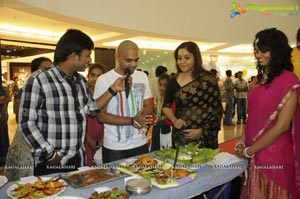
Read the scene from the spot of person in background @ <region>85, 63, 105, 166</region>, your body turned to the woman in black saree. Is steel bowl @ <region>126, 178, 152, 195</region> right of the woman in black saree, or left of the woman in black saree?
right

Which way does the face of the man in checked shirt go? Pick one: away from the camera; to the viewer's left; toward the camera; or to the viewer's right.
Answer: to the viewer's right

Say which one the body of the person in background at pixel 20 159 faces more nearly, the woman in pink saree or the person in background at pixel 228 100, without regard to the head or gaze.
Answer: the woman in pink saree

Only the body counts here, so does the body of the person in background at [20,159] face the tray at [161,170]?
yes

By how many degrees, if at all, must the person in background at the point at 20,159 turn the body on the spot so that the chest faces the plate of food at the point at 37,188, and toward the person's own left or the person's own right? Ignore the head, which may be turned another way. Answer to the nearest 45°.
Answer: approximately 45° to the person's own right

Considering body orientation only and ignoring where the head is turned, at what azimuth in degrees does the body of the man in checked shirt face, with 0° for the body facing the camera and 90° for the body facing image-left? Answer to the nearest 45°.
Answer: approximately 315°

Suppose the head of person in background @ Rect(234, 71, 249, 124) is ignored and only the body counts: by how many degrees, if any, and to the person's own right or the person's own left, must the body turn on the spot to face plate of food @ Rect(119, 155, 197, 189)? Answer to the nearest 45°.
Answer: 0° — they already face it

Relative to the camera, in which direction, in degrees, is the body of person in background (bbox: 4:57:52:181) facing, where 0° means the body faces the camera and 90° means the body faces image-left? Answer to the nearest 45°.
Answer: approximately 315°

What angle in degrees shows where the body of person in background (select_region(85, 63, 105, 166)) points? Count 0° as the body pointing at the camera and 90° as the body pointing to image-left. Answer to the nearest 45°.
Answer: approximately 0°

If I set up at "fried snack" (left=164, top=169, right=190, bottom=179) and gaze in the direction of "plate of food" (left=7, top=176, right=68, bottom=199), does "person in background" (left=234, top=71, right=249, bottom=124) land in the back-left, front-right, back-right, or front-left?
back-right
